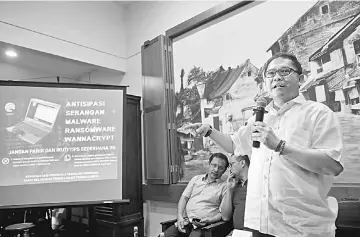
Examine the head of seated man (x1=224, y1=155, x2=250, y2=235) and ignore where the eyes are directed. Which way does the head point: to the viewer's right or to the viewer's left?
to the viewer's left

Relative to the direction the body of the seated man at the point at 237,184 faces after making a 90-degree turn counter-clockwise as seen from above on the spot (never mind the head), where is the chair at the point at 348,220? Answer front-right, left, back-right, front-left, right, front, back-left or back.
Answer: front

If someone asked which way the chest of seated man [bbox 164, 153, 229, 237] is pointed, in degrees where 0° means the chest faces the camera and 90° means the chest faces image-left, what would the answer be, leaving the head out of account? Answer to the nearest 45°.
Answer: approximately 45°
